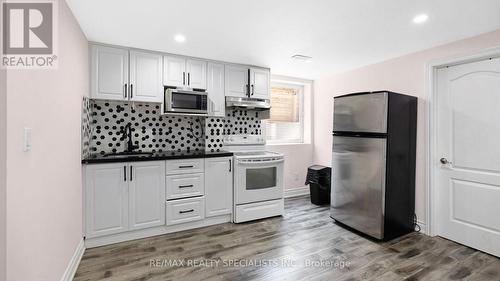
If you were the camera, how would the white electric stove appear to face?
facing the viewer and to the right of the viewer

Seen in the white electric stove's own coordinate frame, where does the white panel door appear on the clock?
The white panel door is roughly at 11 o'clock from the white electric stove.

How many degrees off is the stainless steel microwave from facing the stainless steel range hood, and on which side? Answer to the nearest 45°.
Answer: approximately 90° to its left

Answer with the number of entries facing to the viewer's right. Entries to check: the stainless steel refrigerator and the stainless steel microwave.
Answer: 0

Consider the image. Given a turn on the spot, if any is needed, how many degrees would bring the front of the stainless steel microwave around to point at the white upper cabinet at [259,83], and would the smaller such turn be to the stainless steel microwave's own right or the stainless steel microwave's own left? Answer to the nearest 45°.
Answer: approximately 90° to the stainless steel microwave's own left

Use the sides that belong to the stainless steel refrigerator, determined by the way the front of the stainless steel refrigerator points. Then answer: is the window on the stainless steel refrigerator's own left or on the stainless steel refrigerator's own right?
on the stainless steel refrigerator's own right

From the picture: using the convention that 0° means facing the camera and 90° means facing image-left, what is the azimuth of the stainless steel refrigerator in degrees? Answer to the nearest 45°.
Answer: approximately 45°

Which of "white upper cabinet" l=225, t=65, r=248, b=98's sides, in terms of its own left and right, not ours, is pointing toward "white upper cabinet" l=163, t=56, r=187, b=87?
right
